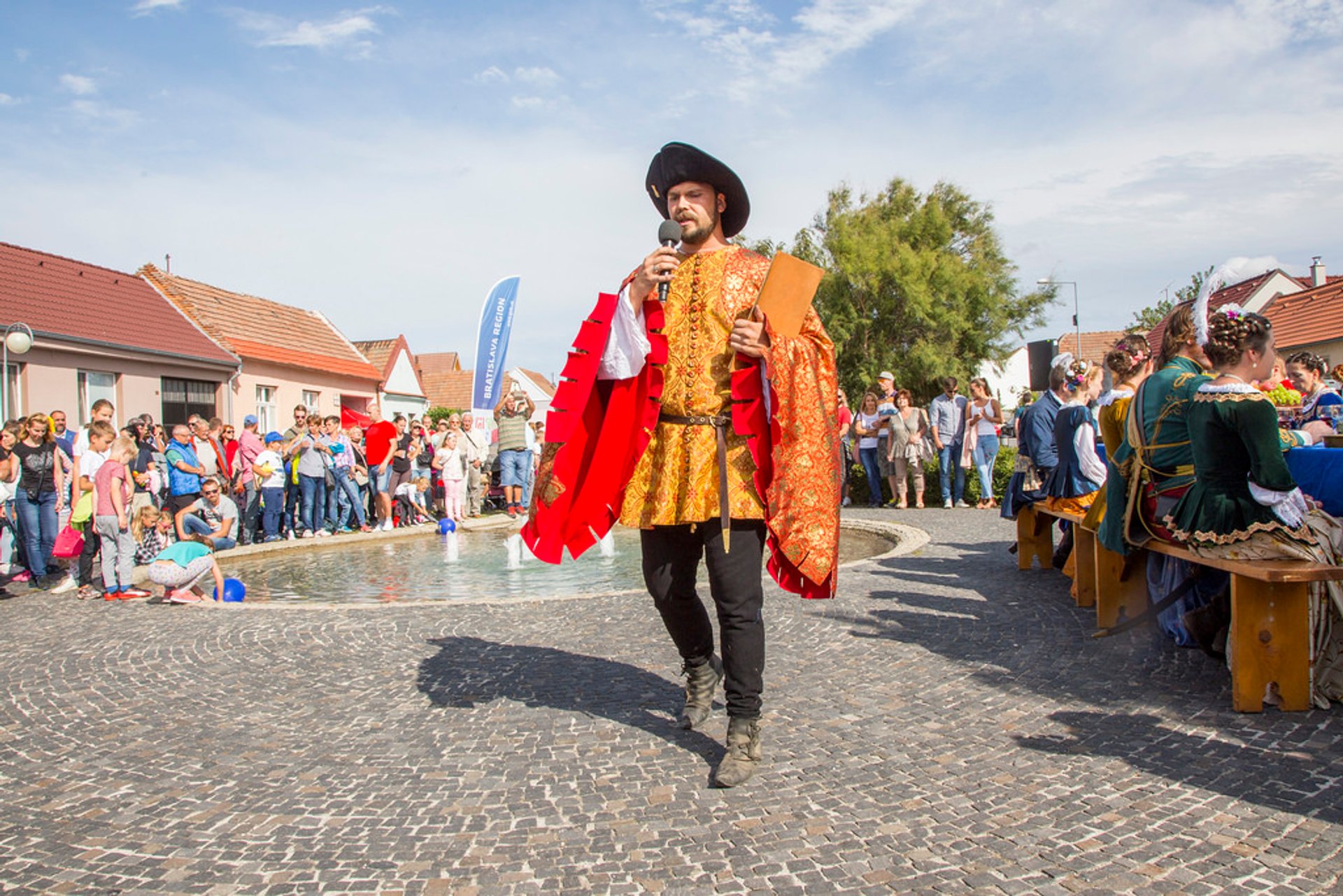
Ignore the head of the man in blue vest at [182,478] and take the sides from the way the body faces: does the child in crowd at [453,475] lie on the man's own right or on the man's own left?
on the man's own left

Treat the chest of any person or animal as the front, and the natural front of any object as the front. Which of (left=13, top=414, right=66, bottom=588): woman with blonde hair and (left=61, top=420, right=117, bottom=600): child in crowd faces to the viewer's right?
the child in crowd

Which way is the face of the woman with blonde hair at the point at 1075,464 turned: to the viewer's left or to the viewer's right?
to the viewer's right

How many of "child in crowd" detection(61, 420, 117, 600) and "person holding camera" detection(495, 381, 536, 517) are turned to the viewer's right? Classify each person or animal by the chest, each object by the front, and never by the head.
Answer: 1

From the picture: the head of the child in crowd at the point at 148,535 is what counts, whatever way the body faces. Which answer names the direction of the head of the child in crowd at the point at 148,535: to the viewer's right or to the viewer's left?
to the viewer's right

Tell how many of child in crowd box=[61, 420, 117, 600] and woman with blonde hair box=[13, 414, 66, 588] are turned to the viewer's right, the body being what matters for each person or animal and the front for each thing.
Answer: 1

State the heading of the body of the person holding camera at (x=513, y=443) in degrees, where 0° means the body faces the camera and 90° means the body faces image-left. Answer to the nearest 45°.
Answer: approximately 0°

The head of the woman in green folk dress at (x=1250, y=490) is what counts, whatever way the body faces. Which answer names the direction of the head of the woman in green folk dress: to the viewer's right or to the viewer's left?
to the viewer's right
